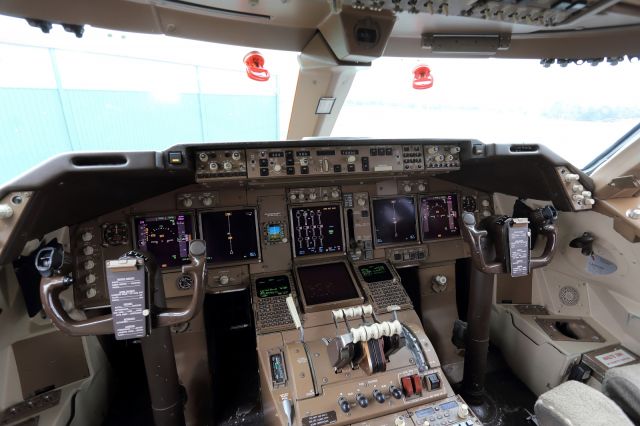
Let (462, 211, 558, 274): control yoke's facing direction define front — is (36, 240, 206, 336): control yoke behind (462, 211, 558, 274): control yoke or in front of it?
in front

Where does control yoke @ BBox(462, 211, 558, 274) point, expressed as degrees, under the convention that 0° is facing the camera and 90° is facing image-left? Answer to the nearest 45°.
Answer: approximately 0°
